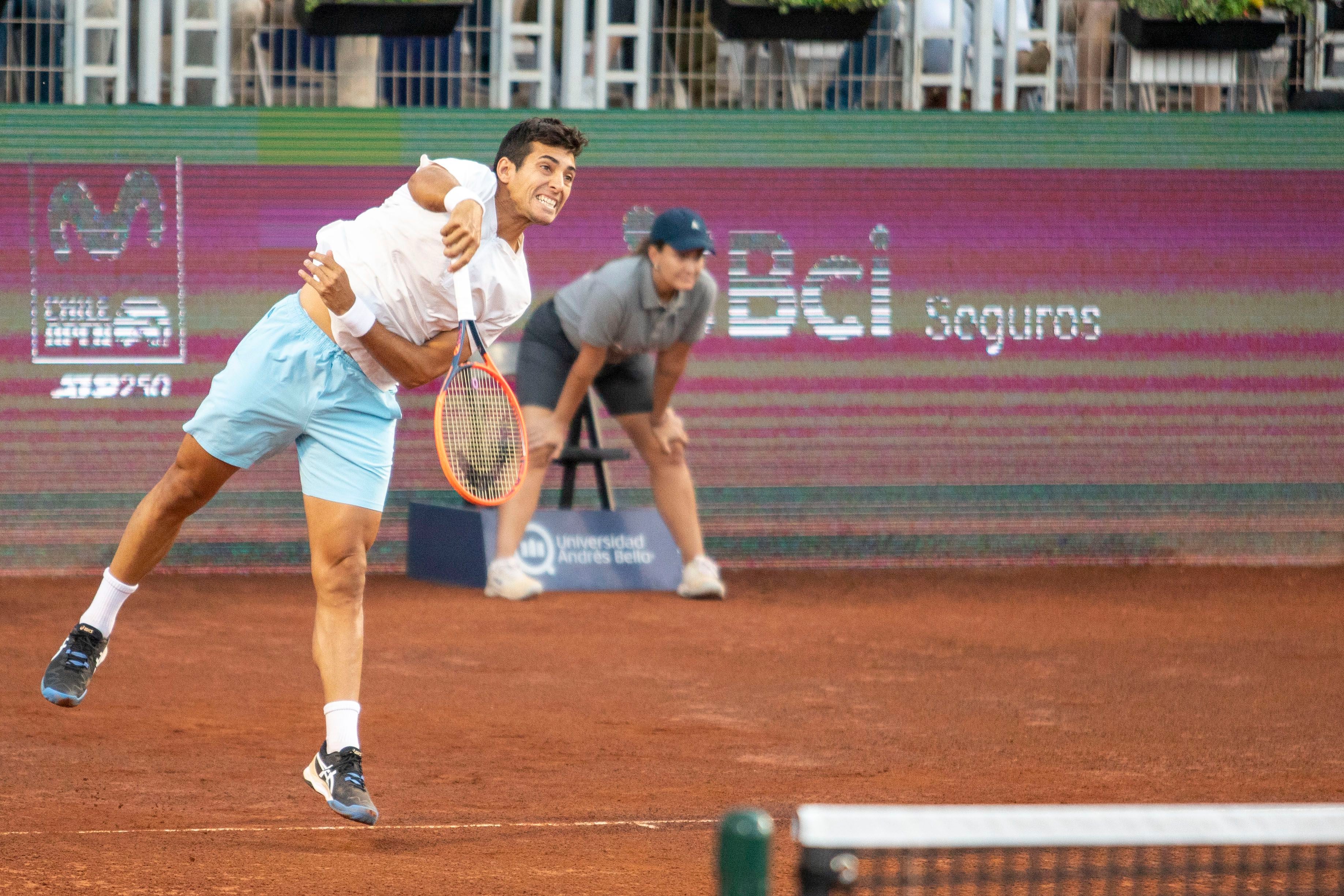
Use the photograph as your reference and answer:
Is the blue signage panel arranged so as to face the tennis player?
yes

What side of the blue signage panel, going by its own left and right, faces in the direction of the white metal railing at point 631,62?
back

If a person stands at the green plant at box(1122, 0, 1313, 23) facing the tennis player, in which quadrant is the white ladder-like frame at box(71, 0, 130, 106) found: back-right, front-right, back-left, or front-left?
front-right

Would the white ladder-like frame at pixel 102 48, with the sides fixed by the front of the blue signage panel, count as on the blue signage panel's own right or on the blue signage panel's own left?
on the blue signage panel's own right

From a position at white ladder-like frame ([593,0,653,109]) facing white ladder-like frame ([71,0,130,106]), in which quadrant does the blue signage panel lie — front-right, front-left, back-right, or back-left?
front-left

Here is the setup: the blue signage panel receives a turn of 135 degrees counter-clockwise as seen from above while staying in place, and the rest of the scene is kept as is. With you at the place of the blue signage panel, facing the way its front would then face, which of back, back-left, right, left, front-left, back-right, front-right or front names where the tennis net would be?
back-right

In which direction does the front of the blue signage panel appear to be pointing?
toward the camera
